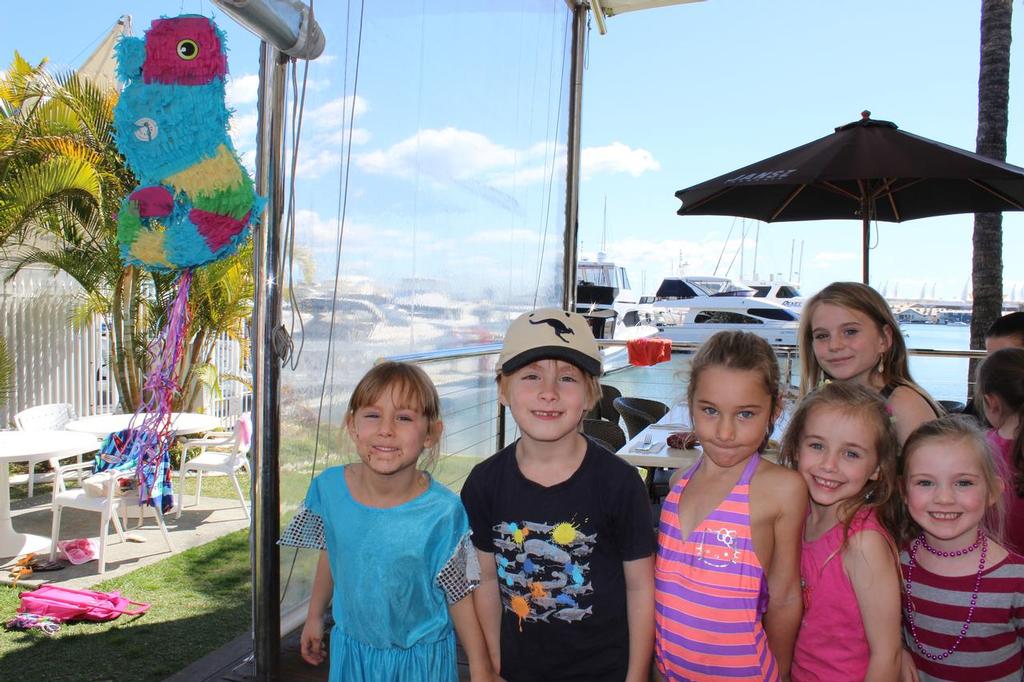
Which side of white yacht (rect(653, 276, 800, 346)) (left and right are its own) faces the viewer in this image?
right

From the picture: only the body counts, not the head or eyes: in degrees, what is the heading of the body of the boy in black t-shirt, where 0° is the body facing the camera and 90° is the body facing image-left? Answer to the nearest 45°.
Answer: approximately 0°

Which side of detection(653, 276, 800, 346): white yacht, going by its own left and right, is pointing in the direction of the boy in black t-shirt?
right

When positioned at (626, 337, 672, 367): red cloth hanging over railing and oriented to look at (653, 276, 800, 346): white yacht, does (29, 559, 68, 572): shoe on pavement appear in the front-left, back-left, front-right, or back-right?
back-left

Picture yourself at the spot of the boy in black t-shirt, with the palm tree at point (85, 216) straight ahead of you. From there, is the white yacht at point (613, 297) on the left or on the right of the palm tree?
right

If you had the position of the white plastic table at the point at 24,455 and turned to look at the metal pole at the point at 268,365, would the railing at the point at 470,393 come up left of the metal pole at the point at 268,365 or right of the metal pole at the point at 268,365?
left

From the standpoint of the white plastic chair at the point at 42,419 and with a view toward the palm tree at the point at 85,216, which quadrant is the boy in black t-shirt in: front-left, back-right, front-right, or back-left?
back-right
